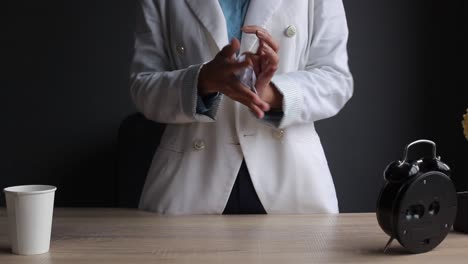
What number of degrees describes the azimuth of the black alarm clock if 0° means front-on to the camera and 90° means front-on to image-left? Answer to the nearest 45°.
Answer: approximately 135°

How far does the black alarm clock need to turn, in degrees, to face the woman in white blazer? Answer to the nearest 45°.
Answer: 0° — it already faces them

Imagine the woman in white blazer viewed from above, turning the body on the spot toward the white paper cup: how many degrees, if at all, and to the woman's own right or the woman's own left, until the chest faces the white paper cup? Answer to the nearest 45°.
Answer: approximately 45° to the woman's own right

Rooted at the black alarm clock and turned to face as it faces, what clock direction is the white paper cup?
The white paper cup is roughly at 10 o'clock from the black alarm clock.

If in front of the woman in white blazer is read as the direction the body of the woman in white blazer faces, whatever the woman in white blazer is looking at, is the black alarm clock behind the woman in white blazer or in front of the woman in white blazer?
in front

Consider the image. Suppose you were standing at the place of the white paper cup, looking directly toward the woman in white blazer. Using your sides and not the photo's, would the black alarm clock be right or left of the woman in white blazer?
right

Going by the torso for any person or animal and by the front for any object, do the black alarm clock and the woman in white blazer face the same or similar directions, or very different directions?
very different directions

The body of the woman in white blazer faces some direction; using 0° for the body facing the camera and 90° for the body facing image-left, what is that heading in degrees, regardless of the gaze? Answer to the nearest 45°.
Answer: approximately 0°
